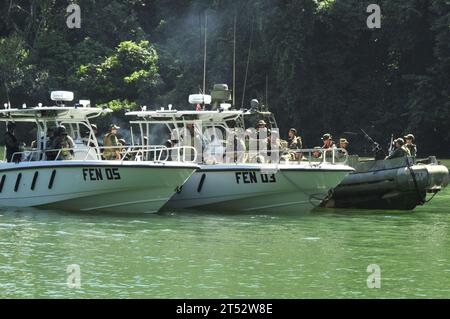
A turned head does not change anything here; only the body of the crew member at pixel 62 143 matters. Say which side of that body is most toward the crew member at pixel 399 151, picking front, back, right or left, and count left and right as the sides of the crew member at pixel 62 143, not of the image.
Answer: front

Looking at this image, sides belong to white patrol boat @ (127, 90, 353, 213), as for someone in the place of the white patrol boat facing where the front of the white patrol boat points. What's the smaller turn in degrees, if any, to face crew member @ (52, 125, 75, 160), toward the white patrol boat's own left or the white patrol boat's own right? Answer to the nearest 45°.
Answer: approximately 180°

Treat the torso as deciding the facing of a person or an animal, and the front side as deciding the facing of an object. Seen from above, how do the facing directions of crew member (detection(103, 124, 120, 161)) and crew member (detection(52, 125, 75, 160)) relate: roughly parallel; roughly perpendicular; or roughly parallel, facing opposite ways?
roughly parallel

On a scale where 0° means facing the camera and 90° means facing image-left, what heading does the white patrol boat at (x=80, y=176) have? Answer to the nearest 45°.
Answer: approximately 270°

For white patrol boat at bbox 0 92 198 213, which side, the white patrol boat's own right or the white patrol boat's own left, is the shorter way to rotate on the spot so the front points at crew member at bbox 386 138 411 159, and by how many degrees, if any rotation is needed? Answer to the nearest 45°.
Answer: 0° — it already faces them

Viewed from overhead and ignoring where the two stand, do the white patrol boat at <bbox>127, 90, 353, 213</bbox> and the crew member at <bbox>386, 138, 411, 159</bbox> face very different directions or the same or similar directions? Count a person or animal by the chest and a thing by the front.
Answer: very different directions

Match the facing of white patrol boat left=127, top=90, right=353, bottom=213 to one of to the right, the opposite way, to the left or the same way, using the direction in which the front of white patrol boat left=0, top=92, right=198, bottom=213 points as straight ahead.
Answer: the same way

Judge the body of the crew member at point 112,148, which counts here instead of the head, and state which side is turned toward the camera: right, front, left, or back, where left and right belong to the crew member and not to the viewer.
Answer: right

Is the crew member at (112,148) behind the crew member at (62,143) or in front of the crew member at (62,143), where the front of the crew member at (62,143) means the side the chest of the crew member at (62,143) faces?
in front

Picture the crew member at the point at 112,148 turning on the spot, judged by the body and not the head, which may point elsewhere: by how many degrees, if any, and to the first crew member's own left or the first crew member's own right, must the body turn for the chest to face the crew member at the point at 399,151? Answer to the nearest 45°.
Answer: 0° — they already face them

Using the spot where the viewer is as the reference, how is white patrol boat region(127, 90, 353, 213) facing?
facing to the right of the viewer

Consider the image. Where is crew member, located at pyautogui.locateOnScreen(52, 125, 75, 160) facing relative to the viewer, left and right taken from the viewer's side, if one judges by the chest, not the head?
facing to the right of the viewer

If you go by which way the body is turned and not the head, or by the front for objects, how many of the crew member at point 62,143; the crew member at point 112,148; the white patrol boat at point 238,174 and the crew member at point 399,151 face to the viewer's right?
3
